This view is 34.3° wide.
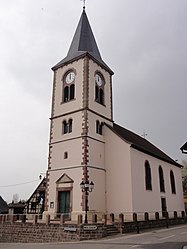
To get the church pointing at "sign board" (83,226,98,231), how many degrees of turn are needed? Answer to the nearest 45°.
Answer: approximately 45° to its left

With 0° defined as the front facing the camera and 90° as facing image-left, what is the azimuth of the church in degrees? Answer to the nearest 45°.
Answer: approximately 45°

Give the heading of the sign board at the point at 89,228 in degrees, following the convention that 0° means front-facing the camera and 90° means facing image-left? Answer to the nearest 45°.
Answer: approximately 0°

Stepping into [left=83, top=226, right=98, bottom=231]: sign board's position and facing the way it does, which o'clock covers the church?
The church is roughly at 6 o'clock from the sign board.

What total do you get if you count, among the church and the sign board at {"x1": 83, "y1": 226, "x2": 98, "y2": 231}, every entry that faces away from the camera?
0
